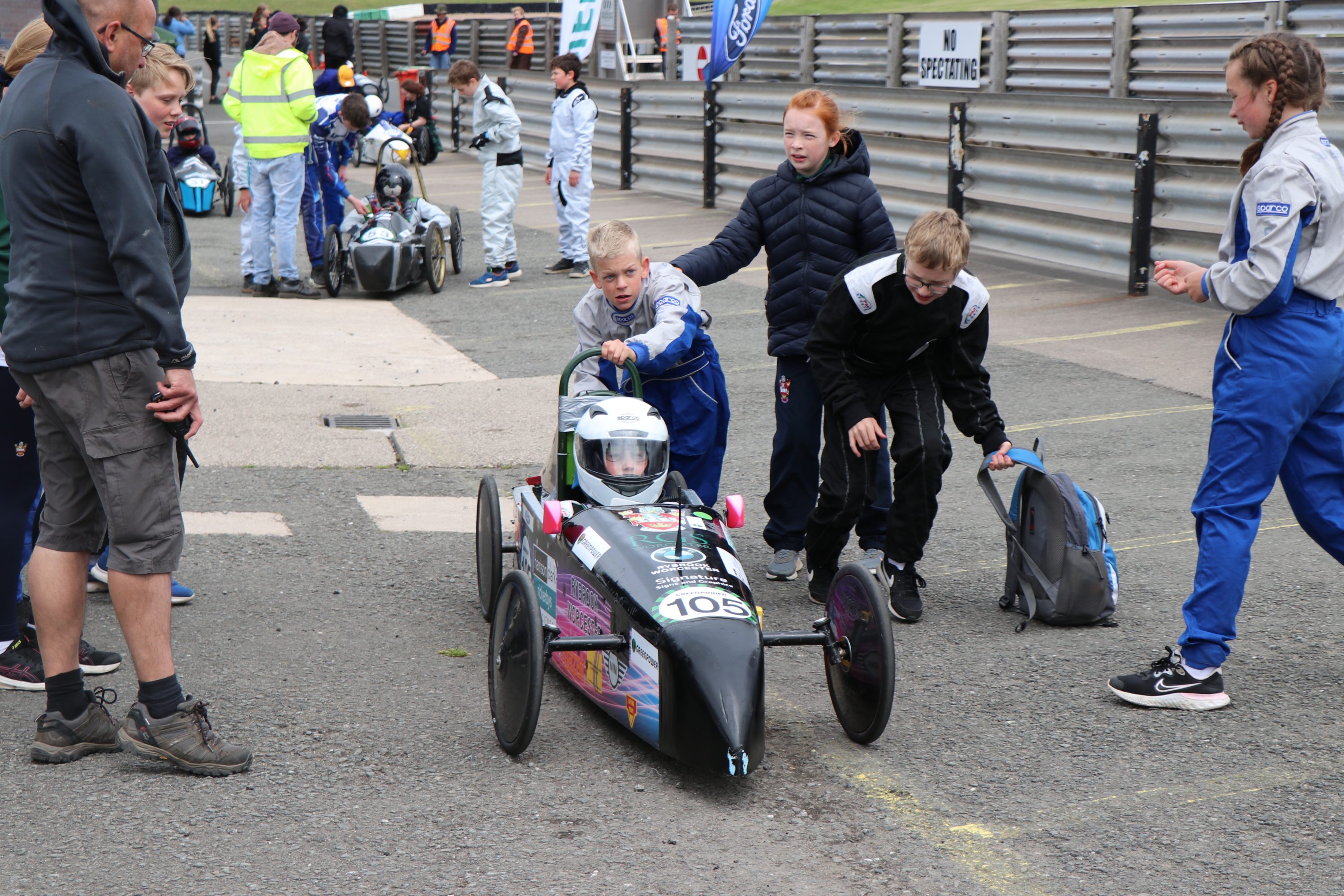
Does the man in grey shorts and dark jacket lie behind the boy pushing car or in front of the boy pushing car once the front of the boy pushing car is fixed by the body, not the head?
in front

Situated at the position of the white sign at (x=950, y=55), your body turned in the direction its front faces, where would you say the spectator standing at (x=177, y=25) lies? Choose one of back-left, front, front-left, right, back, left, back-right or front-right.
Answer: back-right

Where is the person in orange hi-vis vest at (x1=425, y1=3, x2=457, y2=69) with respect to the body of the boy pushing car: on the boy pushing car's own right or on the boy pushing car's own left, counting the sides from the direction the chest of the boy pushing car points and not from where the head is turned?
on the boy pushing car's own right

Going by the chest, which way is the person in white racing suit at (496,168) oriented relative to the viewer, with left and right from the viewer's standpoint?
facing to the left of the viewer

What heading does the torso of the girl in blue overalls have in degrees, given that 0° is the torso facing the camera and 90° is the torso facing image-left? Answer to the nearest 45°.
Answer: approximately 90°

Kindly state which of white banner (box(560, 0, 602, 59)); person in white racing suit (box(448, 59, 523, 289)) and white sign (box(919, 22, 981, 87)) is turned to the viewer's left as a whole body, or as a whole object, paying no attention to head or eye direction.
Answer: the person in white racing suit

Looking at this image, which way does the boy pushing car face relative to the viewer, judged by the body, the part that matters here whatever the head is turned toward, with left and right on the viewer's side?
facing the viewer and to the left of the viewer

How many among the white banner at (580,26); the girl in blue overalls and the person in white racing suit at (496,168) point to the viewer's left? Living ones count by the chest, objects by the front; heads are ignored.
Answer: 2

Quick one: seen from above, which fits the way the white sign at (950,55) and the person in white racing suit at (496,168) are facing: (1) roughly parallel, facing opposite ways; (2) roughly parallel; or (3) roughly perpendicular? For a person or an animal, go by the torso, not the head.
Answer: roughly perpendicular

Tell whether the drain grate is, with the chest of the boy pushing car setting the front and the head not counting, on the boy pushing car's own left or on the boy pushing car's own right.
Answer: on the boy pushing car's own right

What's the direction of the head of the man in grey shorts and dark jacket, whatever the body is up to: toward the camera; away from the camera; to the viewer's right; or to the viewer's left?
to the viewer's right
